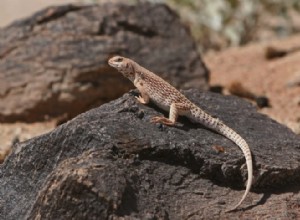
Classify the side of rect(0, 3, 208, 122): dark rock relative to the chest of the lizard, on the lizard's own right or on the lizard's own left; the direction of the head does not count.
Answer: on the lizard's own right

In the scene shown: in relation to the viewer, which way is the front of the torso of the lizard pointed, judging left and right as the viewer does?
facing to the left of the viewer
